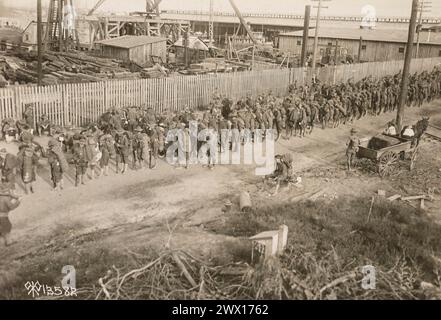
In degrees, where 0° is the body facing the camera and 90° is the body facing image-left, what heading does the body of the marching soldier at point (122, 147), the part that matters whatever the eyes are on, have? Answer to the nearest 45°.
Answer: approximately 45°

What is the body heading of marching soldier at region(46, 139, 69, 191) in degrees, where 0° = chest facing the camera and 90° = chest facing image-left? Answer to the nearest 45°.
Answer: approximately 45°

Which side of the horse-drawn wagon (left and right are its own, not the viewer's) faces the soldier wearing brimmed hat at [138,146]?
back

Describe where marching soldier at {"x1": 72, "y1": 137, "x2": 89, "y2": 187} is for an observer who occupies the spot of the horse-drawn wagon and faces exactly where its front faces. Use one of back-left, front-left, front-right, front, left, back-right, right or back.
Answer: back

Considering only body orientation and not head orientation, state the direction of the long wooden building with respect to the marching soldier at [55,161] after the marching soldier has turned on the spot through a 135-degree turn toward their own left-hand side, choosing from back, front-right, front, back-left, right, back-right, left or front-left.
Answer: front-left

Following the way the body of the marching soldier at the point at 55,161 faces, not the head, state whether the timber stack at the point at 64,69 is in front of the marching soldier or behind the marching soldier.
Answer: behind

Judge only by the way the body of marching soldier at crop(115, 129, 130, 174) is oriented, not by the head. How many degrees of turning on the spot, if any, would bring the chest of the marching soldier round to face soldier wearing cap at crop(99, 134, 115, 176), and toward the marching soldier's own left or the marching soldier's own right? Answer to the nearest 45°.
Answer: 0° — they already face them

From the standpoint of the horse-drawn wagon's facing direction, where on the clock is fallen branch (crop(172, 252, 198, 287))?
The fallen branch is roughly at 5 o'clock from the horse-drawn wagon.

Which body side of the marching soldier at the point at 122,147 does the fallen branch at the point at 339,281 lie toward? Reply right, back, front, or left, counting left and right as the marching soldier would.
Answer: left

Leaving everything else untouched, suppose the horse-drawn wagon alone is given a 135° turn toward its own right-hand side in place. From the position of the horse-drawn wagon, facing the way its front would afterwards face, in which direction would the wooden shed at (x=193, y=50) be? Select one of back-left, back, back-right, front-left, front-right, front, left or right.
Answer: back-right

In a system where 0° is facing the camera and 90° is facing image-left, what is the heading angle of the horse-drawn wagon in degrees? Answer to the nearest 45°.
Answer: approximately 225°

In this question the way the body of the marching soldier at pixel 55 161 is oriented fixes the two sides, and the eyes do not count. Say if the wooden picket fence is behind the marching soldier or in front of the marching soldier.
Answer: behind

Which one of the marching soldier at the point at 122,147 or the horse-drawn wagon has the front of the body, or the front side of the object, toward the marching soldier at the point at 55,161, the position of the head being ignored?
the marching soldier at the point at 122,147

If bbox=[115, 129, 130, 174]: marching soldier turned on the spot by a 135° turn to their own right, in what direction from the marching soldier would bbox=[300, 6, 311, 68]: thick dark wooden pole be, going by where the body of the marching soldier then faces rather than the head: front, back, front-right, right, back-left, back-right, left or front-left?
front-right
